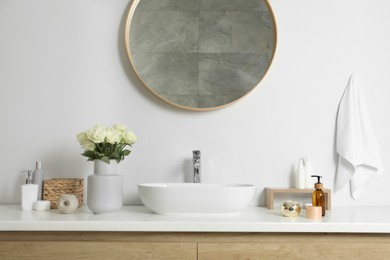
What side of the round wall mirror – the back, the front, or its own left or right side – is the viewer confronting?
front

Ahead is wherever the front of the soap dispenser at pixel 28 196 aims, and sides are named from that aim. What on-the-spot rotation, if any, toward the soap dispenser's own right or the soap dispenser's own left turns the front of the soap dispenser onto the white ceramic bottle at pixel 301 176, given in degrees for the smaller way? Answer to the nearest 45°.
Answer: approximately 180°

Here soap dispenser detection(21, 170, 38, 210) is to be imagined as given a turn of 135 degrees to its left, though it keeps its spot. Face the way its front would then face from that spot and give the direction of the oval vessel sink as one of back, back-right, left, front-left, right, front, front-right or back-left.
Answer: front

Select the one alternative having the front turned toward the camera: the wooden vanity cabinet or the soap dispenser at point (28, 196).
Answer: the wooden vanity cabinet

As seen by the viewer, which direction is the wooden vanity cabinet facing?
toward the camera

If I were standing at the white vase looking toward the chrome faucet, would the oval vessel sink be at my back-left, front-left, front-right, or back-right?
front-right

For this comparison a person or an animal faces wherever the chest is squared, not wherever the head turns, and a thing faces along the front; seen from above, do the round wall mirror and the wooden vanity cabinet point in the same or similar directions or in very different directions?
same or similar directions

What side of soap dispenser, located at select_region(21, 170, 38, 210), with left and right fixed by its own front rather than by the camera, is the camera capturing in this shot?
left
